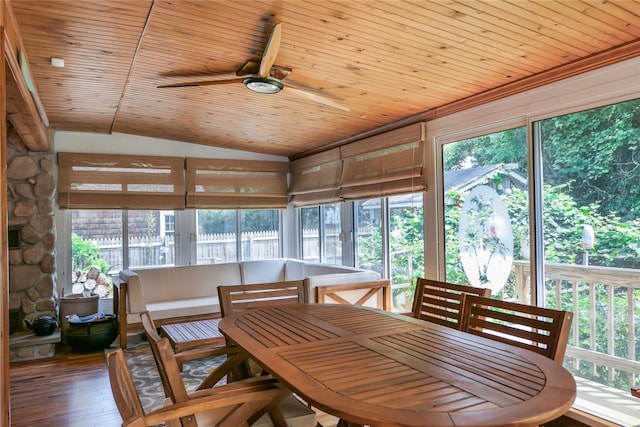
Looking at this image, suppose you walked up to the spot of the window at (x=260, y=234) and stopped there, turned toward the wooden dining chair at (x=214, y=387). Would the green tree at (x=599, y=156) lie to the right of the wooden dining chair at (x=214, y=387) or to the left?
left

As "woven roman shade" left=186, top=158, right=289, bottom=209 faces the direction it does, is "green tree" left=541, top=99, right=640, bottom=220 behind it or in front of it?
in front

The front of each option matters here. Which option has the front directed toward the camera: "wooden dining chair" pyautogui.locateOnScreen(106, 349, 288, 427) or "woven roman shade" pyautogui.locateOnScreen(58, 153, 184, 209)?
the woven roman shade

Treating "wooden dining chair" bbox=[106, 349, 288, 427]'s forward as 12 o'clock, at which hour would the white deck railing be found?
The white deck railing is roughly at 1 o'clock from the wooden dining chair.

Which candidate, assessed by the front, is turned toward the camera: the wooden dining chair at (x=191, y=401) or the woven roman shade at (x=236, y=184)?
the woven roman shade

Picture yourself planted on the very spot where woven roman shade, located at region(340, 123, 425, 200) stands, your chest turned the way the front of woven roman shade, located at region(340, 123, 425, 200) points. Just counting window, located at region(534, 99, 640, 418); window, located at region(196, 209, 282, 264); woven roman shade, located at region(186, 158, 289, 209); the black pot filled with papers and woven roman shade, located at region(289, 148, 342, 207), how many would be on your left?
1

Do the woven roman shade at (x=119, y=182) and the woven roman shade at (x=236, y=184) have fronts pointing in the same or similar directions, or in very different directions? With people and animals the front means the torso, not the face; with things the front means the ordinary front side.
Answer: same or similar directions

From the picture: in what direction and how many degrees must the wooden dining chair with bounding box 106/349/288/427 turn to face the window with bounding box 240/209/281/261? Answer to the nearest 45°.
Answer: approximately 45° to its left

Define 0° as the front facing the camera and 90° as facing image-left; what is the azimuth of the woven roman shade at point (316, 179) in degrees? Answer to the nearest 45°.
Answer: approximately 45°

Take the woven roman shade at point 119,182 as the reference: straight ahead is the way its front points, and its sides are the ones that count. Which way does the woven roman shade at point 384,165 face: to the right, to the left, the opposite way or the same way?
to the right

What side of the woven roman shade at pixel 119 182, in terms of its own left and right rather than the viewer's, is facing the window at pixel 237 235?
left

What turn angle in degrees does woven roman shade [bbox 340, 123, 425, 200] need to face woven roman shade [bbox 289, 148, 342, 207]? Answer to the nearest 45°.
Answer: approximately 90° to its right

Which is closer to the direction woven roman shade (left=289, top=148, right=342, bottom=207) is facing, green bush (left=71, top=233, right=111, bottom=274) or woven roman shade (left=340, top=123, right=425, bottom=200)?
the green bush

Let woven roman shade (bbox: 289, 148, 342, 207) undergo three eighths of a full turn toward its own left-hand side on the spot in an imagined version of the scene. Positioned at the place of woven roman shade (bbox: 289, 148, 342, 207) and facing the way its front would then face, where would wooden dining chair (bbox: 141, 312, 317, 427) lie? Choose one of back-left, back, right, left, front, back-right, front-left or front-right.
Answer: right

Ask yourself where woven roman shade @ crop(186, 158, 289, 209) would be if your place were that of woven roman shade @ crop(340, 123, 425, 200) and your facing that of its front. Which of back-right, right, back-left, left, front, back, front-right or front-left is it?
right

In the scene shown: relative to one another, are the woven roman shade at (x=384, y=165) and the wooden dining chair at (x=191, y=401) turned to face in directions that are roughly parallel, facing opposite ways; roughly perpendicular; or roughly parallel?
roughly parallel, facing opposite ways

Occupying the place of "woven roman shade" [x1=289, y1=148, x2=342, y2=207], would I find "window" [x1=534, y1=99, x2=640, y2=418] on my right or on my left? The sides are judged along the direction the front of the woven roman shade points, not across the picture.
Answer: on my left

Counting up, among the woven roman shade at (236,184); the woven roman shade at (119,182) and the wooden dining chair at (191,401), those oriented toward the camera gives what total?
2

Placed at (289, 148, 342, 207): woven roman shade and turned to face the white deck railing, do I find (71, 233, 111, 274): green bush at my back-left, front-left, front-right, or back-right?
back-right

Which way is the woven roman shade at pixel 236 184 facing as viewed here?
toward the camera

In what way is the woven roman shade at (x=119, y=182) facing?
toward the camera
